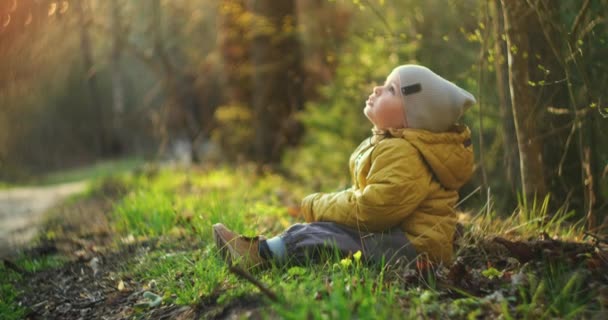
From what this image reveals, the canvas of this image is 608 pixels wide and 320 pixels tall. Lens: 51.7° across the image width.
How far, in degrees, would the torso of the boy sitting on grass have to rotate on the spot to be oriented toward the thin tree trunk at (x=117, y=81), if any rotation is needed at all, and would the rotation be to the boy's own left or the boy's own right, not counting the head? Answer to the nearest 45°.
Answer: approximately 45° to the boy's own right

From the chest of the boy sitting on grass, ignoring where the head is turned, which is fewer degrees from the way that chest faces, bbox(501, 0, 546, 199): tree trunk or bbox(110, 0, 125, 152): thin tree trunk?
the thin tree trunk

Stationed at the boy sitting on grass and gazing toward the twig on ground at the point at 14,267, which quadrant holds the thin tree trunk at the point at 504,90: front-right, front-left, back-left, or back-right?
back-right

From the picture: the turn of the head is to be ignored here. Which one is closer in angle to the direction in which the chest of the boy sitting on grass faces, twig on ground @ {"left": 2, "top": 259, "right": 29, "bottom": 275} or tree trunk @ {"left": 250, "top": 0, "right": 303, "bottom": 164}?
the twig on ground

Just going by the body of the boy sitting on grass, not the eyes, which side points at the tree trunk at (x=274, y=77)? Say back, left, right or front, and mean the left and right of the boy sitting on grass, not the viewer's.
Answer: right

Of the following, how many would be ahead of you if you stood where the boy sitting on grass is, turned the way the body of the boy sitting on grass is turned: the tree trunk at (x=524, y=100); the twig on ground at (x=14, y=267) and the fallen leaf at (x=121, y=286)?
2

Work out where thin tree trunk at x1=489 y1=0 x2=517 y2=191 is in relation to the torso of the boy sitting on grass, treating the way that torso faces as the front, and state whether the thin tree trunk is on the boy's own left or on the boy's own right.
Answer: on the boy's own right

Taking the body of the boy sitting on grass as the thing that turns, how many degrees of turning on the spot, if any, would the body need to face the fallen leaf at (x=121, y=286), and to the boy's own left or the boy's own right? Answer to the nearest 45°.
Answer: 0° — they already face it

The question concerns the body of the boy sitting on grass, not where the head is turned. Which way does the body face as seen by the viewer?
to the viewer's left

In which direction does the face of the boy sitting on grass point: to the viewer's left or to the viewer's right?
to the viewer's left

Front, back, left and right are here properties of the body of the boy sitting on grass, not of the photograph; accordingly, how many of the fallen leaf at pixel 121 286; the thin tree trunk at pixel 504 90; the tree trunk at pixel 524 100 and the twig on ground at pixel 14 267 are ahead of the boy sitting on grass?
2

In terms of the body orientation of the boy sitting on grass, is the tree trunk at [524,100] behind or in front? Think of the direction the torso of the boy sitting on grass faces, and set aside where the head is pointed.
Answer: behind
